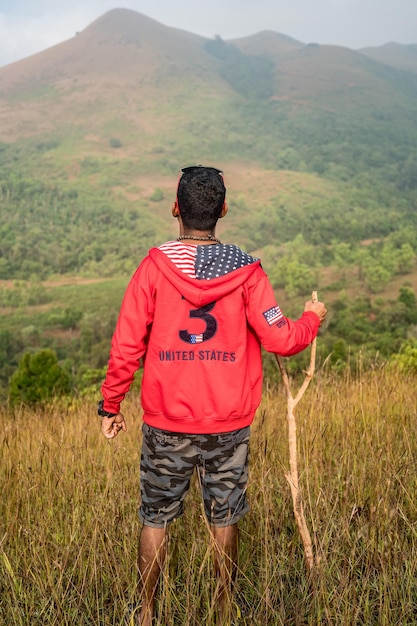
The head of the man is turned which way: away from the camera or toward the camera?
away from the camera

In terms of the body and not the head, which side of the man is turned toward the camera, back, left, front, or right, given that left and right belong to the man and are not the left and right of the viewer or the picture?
back

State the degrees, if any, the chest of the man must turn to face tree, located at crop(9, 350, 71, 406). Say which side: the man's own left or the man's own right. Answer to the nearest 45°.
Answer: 0° — they already face it
